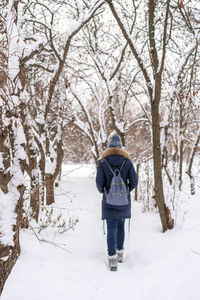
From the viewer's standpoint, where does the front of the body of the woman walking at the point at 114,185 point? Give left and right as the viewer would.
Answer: facing away from the viewer

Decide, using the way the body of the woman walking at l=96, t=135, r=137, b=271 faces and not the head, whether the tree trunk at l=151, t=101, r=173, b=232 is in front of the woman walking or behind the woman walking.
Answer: in front

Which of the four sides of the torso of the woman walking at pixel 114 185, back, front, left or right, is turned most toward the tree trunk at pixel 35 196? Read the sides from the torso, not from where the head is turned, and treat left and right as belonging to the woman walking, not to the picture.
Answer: front
